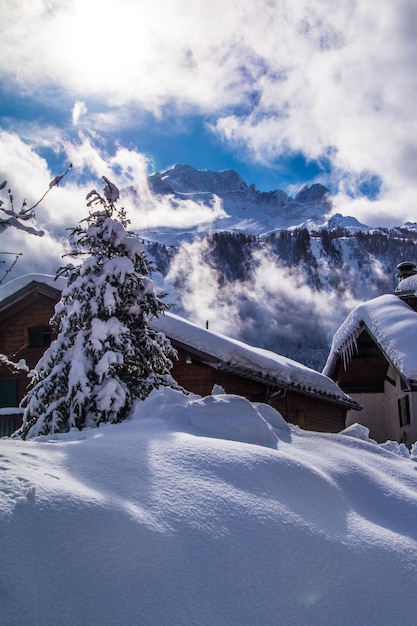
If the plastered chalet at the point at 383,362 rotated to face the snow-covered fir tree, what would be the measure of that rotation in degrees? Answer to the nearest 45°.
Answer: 0° — it already faces it

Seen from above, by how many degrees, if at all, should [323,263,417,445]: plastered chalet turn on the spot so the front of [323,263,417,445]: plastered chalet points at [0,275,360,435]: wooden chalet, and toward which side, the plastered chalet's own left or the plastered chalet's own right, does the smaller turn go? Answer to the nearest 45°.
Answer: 0° — it already faces it

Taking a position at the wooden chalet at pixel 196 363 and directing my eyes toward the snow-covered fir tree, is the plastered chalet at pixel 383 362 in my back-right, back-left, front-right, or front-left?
back-left

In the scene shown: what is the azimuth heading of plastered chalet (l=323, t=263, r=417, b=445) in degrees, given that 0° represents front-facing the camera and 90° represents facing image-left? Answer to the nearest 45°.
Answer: approximately 45°
